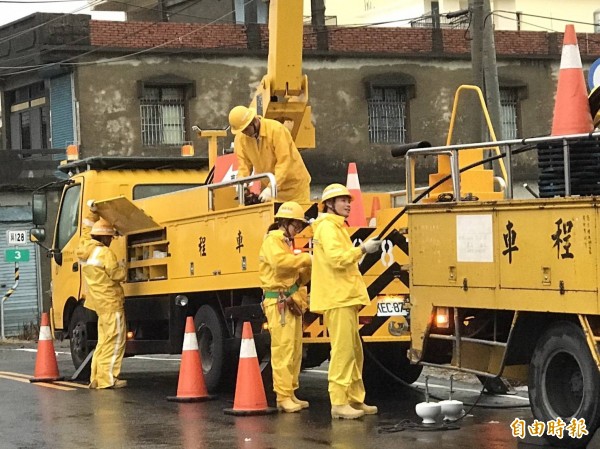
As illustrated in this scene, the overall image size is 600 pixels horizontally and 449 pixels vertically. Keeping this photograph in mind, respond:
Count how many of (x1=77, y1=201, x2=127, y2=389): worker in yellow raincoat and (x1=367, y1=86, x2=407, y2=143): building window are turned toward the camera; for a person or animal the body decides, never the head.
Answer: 1

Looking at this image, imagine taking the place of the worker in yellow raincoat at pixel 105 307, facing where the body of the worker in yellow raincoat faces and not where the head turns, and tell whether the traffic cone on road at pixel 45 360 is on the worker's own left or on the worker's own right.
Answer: on the worker's own left

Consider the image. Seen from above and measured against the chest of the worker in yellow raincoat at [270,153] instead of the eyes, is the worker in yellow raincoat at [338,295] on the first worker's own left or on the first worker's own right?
on the first worker's own left

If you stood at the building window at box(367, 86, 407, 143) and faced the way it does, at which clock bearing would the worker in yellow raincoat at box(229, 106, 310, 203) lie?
The worker in yellow raincoat is roughly at 12 o'clock from the building window.

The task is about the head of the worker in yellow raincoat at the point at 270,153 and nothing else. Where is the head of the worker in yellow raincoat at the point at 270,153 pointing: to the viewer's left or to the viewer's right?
to the viewer's left

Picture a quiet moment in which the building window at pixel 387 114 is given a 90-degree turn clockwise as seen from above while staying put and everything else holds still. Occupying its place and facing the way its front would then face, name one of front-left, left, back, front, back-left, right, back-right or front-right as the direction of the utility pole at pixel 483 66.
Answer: left

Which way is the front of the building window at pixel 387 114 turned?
toward the camera

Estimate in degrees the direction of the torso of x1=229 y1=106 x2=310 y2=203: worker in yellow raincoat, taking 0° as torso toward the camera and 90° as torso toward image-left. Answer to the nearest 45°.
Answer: approximately 45°

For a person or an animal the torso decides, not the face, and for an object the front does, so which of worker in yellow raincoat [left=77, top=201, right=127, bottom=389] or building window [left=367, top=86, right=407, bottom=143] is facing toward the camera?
the building window

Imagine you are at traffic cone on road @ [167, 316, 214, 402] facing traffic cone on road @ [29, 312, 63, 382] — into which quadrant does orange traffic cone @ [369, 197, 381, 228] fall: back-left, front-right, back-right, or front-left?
back-right

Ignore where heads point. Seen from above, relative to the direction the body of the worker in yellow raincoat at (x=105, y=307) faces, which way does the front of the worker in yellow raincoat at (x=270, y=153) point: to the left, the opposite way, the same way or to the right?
the opposite way
